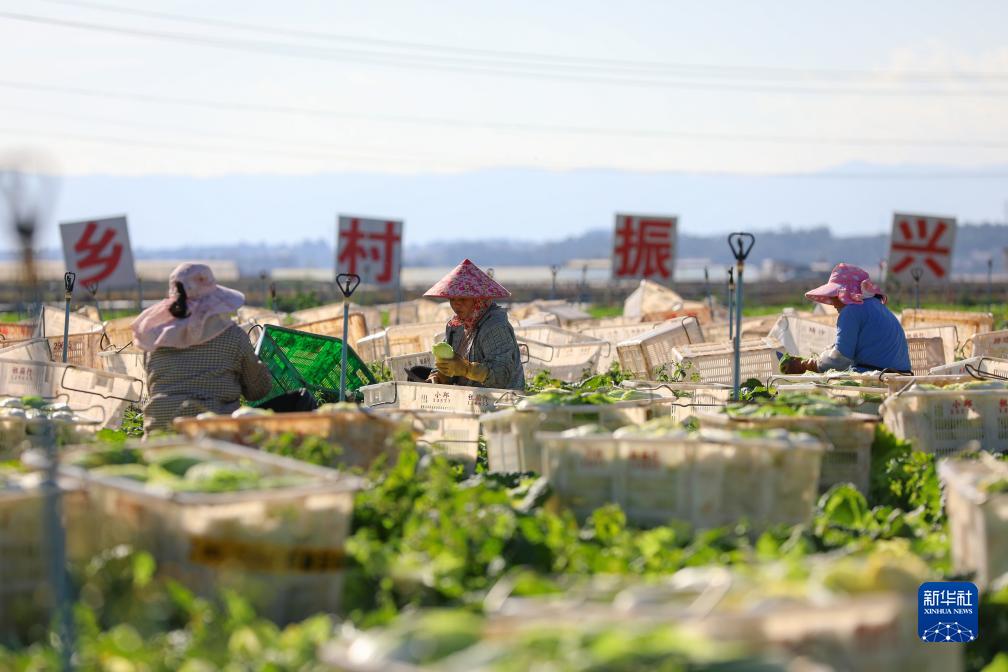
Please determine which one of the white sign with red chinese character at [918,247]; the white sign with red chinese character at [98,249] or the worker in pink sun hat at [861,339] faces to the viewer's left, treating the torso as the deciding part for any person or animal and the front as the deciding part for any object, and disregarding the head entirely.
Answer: the worker in pink sun hat

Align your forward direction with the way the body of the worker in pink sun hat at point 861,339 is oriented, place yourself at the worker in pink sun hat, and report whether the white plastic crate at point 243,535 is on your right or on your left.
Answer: on your left

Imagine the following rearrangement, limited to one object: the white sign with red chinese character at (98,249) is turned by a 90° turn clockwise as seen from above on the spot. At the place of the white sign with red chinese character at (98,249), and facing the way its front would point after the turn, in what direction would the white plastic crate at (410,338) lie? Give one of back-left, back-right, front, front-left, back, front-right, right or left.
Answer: back-left

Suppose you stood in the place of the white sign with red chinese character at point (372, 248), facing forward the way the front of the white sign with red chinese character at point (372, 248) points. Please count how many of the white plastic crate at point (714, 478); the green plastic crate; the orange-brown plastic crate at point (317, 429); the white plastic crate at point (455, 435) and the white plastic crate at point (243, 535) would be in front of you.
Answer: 5

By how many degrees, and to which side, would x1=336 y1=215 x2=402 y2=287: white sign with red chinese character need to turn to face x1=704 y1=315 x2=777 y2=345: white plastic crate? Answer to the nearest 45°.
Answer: approximately 45° to its left

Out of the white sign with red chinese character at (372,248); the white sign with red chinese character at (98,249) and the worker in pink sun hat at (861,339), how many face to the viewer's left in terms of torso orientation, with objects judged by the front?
1

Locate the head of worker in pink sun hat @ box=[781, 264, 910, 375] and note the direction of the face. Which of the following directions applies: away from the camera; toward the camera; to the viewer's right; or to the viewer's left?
to the viewer's left

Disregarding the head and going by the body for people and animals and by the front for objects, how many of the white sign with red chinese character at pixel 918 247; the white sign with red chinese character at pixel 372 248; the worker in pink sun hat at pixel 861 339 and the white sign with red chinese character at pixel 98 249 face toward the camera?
3

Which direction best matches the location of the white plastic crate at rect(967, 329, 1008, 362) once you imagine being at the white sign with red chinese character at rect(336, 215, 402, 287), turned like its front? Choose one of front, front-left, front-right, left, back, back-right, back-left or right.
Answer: front-left

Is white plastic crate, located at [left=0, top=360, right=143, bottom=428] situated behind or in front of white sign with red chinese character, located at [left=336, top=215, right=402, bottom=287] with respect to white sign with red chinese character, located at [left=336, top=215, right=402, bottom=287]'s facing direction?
in front

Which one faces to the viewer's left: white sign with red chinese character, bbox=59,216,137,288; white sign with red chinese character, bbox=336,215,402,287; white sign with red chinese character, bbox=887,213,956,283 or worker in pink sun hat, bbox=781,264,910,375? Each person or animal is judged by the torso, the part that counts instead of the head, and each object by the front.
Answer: the worker in pink sun hat

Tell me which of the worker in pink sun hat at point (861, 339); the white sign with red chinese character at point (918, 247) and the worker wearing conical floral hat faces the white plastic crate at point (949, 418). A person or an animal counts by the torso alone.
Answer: the white sign with red chinese character

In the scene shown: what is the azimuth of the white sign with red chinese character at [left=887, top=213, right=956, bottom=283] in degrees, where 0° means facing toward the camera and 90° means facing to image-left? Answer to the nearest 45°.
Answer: approximately 0°

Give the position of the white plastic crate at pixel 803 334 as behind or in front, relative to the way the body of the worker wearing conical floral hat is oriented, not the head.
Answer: behind

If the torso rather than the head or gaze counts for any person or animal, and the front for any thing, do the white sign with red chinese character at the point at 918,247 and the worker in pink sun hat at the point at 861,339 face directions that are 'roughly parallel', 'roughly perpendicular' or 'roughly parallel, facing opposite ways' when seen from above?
roughly perpendicular
